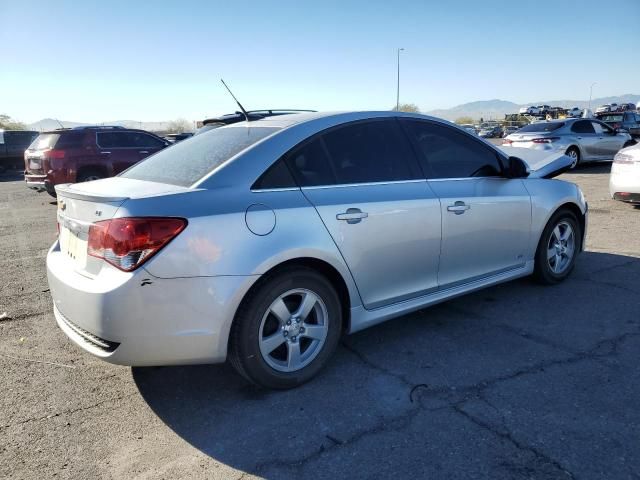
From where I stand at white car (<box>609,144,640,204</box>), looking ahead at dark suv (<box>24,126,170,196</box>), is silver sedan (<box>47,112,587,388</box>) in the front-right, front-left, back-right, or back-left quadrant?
front-left

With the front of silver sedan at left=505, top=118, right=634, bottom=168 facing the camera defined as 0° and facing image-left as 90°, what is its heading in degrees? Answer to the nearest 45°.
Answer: approximately 225°

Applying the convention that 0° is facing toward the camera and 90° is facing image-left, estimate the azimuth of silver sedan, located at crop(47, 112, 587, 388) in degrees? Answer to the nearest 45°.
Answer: approximately 225°

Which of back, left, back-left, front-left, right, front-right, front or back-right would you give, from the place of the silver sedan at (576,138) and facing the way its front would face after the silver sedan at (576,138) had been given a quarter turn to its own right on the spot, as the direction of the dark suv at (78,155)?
right

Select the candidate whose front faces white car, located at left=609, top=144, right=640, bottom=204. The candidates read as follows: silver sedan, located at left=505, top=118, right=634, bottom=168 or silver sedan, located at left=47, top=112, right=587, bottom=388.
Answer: silver sedan, located at left=47, top=112, right=587, bottom=388

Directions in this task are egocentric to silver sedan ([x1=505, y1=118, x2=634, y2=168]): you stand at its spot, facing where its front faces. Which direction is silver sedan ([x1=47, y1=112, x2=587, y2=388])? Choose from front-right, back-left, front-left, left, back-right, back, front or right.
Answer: back-right

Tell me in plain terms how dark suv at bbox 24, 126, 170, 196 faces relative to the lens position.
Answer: facing away from the viewer and to the right of the viewer

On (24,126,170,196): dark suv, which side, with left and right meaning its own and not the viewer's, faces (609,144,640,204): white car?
right

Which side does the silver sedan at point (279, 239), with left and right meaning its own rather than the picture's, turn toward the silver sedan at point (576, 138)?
front

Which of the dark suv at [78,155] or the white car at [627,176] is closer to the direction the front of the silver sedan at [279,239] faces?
the white car

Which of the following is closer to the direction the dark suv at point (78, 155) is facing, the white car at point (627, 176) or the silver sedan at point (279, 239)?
the white car

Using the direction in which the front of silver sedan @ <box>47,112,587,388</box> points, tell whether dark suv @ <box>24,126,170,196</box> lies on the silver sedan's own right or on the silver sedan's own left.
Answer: on the silver sedan's own left

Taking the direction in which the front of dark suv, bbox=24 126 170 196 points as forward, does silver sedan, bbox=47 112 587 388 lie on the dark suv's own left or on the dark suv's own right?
on the dark suv's own right

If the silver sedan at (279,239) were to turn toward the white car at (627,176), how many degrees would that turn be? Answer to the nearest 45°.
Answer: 0° — it already faces it
